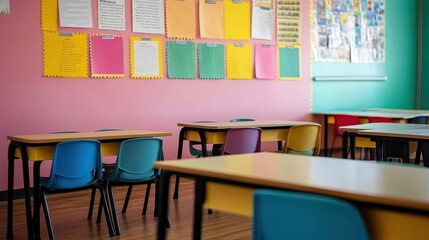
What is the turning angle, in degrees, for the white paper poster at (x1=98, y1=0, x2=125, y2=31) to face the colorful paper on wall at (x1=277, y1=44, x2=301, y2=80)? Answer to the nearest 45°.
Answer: approximately 135° to its left

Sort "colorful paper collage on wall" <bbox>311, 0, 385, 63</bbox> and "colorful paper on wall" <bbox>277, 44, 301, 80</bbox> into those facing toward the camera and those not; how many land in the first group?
2

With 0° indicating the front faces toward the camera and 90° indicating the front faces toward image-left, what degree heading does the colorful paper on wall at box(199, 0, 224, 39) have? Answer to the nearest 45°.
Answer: approximately 0°

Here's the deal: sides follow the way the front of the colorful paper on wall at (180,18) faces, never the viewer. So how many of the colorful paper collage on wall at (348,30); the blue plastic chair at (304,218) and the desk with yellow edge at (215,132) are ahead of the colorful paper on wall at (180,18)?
2

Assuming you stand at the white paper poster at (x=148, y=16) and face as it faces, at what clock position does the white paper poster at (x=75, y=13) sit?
the white paper poster at (x=75, y=13) is roughly at 2 o'clock from the white paper poster at (x=148, y=16).

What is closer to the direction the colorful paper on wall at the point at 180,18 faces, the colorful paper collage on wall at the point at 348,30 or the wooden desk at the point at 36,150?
the wooden desk

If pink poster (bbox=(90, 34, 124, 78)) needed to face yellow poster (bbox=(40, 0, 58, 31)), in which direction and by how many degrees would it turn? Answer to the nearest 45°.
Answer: approximately 45° to its right

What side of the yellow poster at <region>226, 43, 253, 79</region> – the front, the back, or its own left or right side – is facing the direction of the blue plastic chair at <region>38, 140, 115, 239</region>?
front

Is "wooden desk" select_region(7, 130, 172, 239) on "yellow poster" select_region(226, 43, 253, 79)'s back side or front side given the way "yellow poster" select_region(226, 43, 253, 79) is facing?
on the front side
